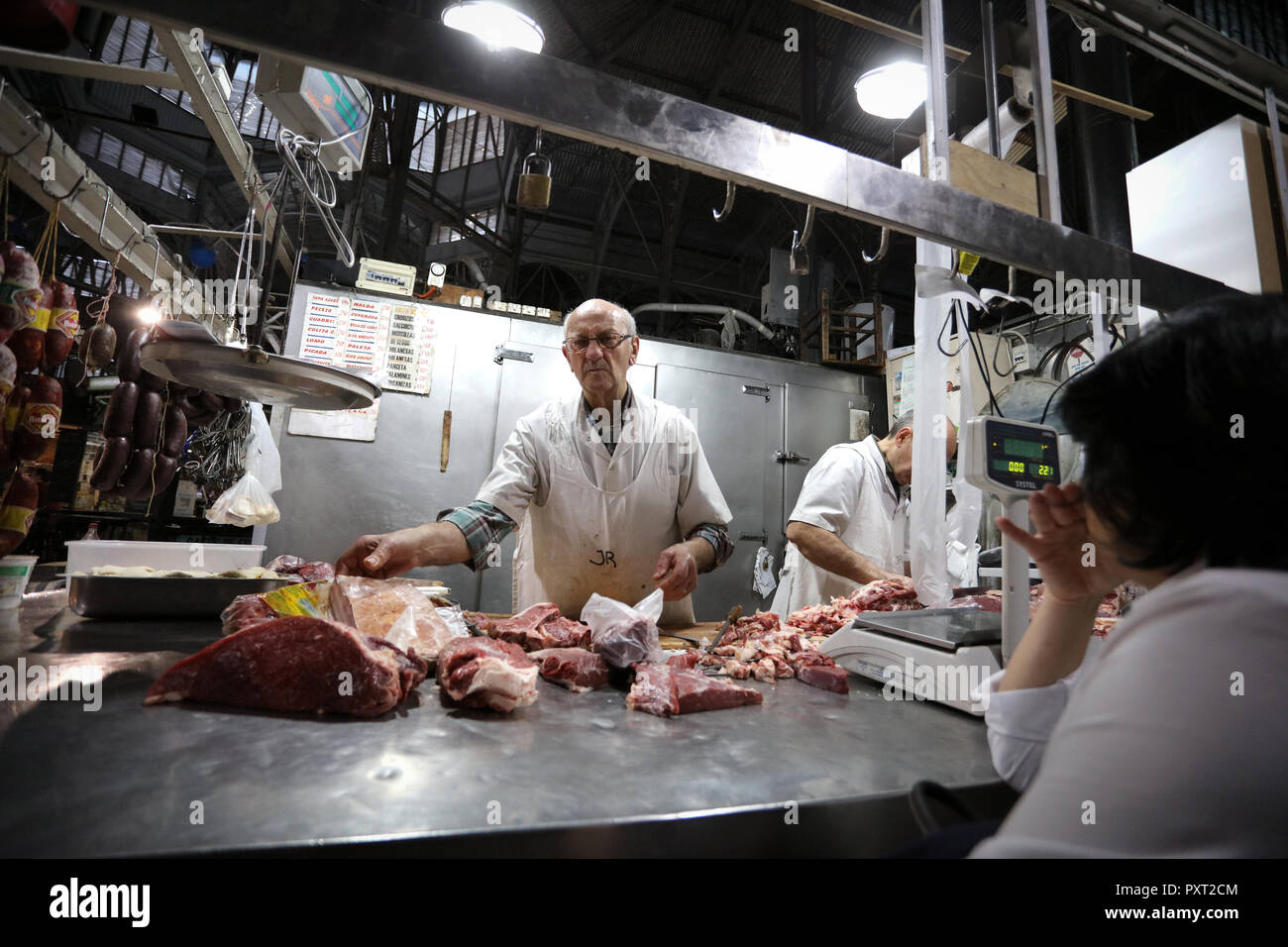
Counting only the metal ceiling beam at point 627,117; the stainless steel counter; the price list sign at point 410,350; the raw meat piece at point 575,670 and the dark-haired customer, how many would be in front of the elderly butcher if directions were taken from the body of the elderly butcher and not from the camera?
4

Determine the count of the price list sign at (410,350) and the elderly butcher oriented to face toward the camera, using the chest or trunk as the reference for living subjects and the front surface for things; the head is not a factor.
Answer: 2

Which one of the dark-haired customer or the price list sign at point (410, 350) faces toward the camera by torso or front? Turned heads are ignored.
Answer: the price list sign

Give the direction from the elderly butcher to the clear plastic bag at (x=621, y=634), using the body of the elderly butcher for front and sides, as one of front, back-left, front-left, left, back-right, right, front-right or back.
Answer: front

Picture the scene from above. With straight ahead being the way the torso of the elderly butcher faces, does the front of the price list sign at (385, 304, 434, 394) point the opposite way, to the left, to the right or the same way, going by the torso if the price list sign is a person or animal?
the same way

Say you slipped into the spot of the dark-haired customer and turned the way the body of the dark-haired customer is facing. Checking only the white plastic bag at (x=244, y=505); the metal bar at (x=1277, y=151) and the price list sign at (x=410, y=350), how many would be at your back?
0

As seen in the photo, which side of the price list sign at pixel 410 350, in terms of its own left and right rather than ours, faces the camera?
front

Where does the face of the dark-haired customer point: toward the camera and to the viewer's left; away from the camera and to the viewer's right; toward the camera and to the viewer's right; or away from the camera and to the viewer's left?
away from the camera and to the viewer's left

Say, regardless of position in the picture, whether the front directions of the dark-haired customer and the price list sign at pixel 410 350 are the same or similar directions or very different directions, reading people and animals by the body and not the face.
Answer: very different directions

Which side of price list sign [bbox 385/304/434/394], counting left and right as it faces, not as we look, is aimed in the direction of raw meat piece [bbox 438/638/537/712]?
front

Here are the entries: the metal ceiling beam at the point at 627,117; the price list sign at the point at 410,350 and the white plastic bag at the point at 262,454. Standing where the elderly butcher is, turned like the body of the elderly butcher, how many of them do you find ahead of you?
1

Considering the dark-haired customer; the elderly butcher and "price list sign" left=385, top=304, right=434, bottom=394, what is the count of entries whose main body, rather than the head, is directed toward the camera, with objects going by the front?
2

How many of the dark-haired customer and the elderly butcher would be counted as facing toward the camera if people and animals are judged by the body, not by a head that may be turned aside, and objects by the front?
1

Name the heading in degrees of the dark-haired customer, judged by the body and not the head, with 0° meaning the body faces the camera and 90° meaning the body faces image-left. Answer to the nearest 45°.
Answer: approximately 135°

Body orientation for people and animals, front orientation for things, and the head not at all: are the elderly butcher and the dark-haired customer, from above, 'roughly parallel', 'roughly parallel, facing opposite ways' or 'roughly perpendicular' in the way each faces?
roughly parallel, facing opposite ways

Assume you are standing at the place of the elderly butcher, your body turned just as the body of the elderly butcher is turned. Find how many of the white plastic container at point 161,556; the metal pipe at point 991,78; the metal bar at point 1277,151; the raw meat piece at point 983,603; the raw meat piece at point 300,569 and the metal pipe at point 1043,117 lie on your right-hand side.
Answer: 2
